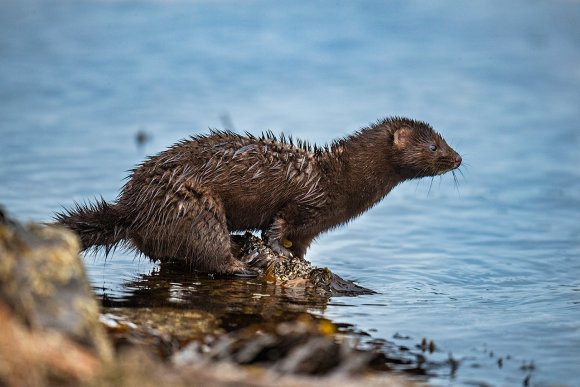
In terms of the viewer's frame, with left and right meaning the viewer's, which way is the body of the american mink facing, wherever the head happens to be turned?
facing to the right of the viewer

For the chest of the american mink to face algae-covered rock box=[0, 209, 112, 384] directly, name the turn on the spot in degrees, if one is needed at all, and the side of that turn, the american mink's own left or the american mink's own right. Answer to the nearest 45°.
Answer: approximately 90° to the american mink's own right
